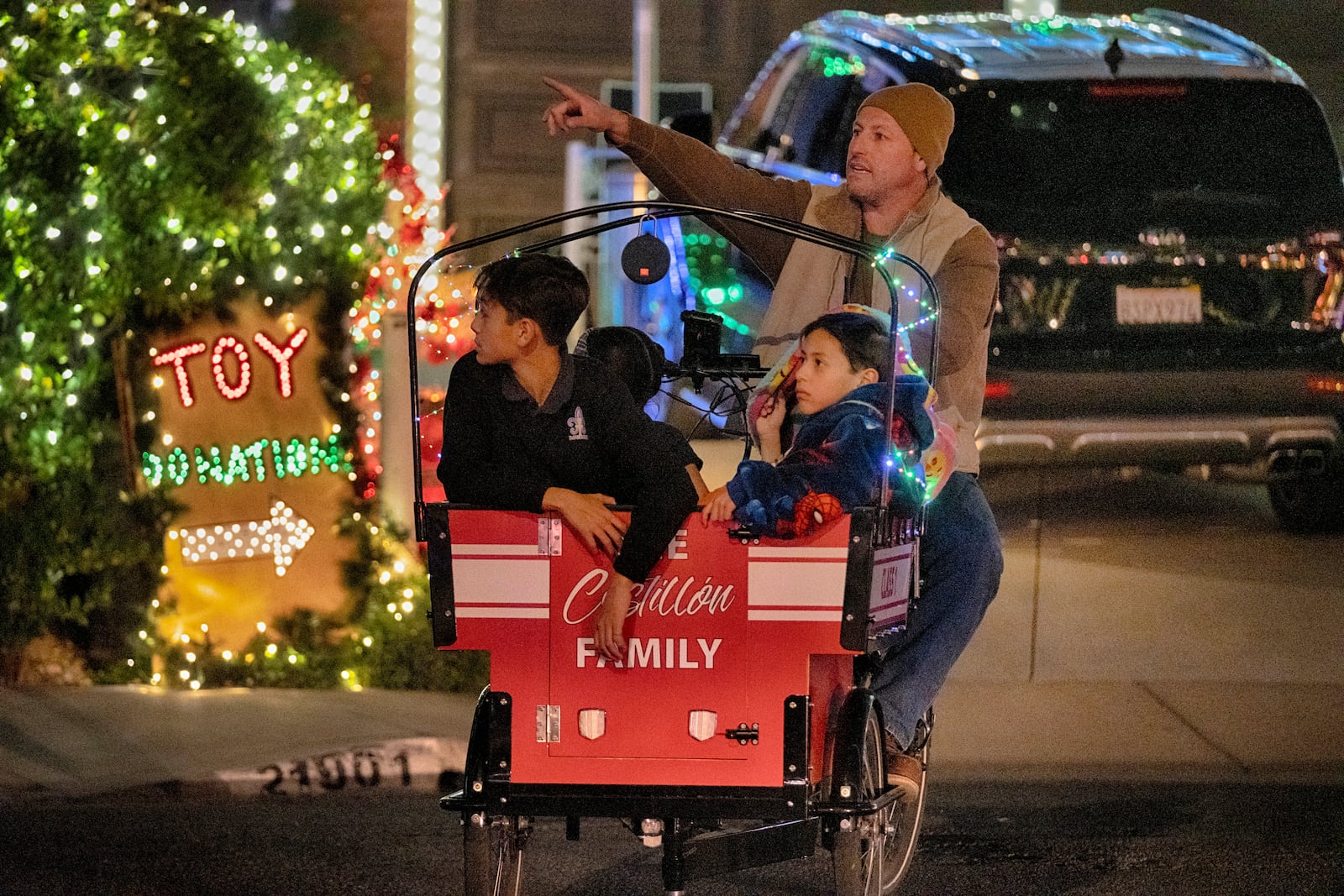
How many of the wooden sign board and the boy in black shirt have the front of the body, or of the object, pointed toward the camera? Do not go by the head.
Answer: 2

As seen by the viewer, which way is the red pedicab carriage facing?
toward the camera

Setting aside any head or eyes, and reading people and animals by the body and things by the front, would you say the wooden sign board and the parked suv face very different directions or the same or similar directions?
very different directions

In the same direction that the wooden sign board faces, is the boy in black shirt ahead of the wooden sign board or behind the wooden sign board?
ahead

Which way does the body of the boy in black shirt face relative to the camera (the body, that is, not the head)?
toward the camera

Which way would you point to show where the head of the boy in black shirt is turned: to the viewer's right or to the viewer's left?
to the viewer's left

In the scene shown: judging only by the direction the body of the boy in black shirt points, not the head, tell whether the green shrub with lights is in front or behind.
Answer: behind

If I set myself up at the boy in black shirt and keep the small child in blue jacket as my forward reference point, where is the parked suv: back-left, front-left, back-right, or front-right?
front-left

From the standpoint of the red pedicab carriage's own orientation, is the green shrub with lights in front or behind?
behind

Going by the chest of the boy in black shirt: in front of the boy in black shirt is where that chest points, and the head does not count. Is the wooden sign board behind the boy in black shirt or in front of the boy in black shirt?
behind

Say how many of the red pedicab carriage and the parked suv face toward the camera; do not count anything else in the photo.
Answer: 1

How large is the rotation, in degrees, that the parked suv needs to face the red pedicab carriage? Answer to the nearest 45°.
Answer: approximately 135° to its left

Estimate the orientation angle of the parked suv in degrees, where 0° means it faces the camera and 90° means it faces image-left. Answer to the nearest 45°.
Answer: approximately 135°

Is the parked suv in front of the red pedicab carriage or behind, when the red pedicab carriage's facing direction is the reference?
behind

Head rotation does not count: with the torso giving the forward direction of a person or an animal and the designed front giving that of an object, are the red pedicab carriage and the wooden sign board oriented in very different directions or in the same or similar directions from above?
same or similar directions

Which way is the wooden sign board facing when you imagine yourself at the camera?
facing the viewer
